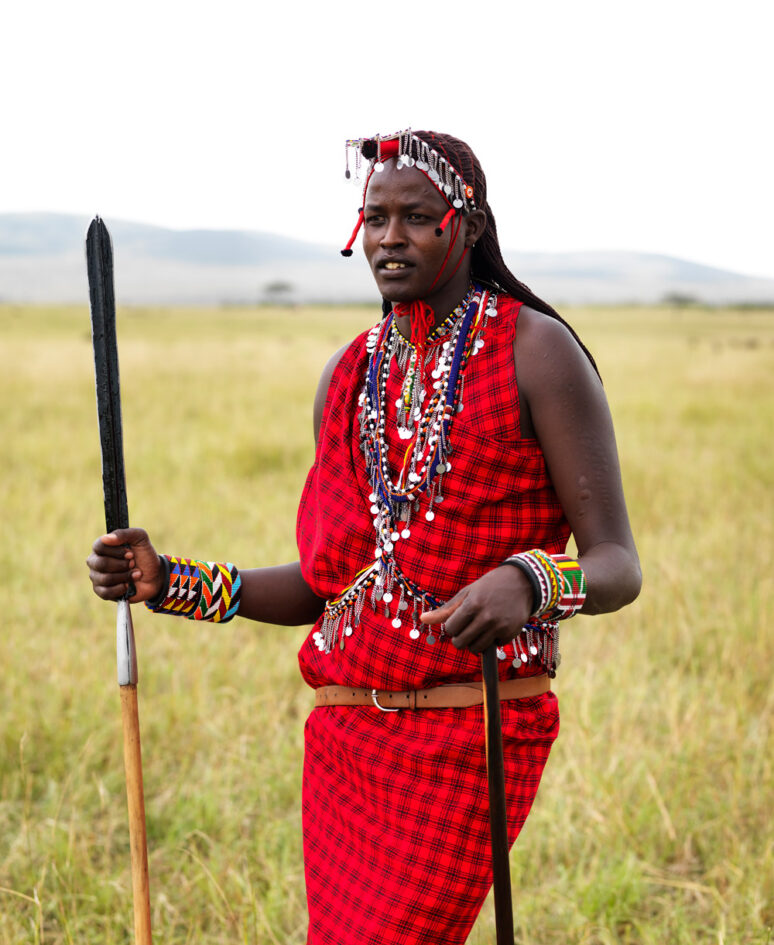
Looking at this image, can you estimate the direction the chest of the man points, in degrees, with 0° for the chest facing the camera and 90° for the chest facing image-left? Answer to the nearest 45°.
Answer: approximately 45°

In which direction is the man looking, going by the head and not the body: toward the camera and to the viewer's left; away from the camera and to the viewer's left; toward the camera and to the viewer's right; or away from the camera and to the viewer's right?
toward the camera and to the viewer's left
